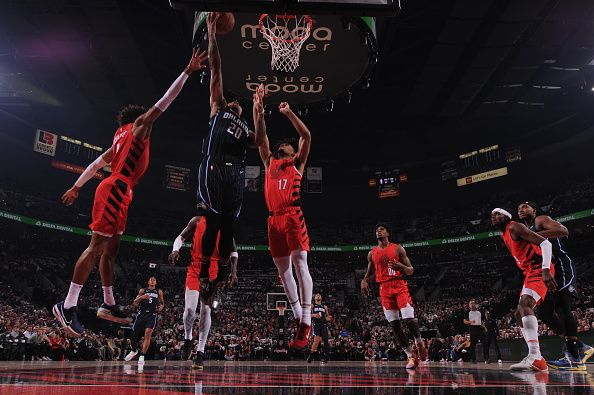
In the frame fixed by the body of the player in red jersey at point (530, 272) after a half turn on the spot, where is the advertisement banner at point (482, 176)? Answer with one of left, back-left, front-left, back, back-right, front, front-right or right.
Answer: left

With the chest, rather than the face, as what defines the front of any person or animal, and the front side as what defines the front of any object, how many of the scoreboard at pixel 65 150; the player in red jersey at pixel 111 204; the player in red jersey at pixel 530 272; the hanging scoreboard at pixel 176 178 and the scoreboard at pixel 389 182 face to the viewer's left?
1

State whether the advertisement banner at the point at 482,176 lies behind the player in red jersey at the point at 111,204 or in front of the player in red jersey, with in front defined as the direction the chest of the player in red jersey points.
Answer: in front

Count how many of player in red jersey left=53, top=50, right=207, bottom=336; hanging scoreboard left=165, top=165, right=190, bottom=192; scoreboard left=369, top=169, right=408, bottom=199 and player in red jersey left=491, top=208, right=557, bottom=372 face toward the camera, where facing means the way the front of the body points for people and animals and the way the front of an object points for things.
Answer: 2

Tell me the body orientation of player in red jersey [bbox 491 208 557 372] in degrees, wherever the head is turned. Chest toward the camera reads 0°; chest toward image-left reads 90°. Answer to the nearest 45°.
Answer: approximately 90°

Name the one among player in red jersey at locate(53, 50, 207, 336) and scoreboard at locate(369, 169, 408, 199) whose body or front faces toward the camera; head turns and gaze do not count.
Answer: the scoreboard

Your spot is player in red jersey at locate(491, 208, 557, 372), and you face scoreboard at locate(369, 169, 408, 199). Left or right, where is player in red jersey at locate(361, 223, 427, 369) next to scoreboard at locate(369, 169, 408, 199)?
left

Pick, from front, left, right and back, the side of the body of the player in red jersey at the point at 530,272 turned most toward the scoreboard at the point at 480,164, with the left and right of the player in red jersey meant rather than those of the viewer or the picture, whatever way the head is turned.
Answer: right

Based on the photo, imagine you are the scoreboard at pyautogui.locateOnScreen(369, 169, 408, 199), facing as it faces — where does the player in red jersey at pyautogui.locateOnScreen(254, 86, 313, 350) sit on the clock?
The player in red jersey is roughly at 12 o'clock from the scoreboard.

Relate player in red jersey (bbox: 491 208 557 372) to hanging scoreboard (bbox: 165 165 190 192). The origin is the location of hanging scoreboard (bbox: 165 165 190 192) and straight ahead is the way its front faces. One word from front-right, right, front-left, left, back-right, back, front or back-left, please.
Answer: front

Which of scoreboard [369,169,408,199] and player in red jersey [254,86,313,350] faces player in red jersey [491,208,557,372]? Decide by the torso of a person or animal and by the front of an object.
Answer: the scoreboard

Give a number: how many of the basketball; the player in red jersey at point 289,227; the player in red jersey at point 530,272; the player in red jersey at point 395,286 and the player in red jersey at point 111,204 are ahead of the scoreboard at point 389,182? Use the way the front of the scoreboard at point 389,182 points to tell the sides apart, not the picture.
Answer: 5

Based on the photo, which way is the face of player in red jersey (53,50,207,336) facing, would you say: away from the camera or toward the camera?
away from the camera

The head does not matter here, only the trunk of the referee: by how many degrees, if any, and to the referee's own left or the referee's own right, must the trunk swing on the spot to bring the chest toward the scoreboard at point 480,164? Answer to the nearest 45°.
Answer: approximately 135° to the referee's own right
